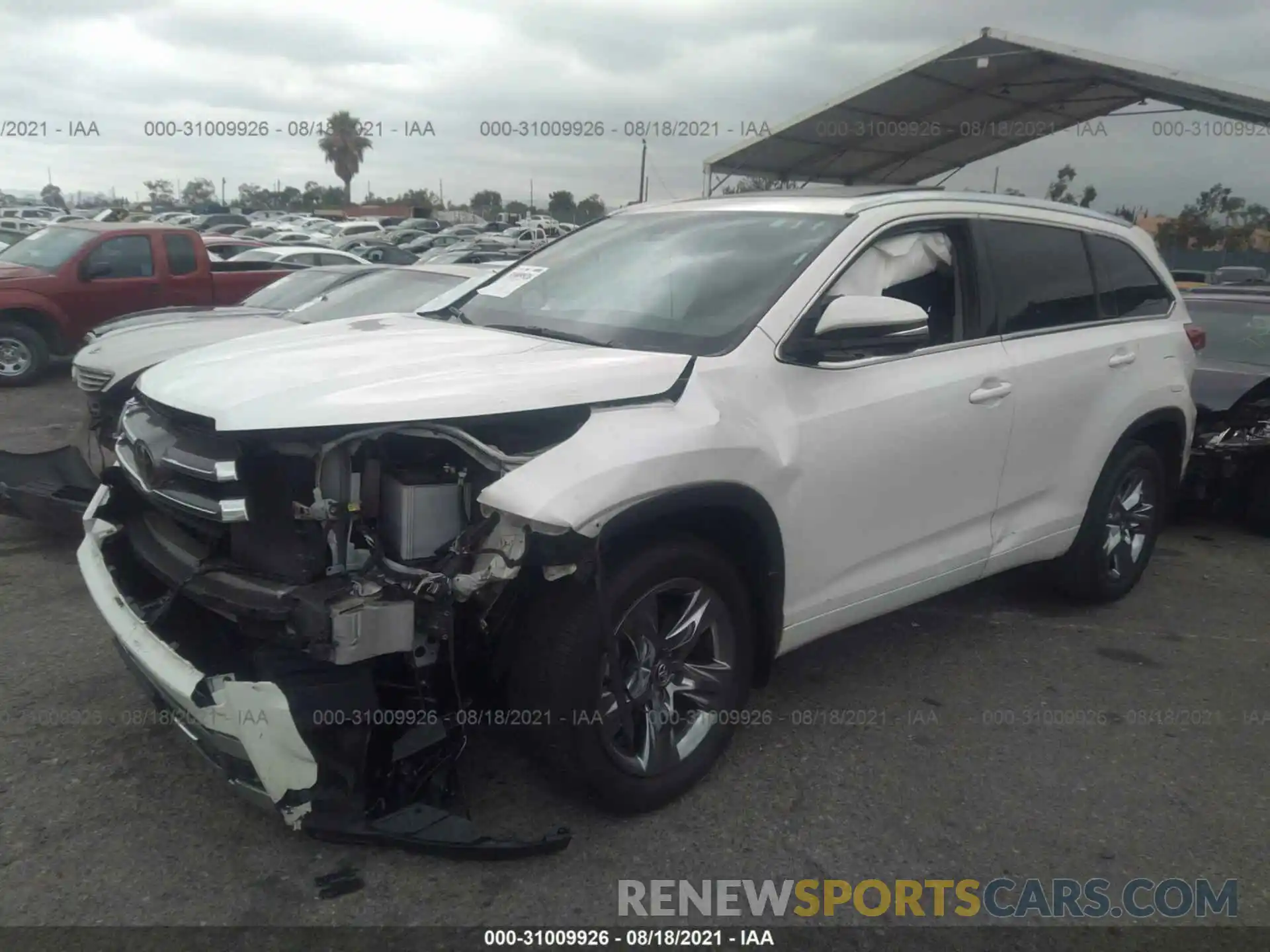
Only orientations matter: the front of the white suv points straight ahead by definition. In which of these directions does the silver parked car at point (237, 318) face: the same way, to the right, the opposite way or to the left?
the same way

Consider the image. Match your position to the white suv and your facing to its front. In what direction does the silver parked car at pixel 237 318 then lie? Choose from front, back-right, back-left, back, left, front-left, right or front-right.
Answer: right

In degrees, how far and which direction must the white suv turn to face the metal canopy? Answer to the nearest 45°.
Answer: approximately 135° to its right

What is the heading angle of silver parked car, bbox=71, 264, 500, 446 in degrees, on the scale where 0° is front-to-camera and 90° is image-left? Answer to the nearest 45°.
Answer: approximately 45°

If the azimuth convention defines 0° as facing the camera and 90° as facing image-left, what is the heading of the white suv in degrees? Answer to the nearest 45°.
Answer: approximately 45°

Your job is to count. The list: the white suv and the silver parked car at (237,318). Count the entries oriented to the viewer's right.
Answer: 0

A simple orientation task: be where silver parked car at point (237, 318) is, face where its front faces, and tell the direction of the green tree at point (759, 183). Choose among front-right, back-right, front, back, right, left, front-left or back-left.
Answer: back

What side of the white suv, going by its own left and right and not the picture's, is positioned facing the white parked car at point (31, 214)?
right
